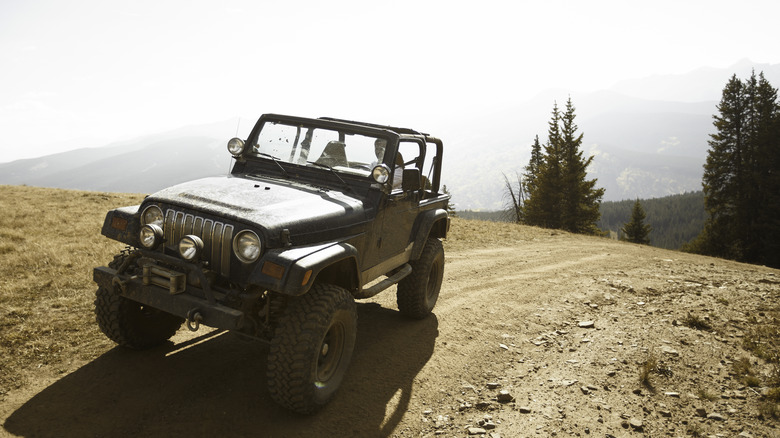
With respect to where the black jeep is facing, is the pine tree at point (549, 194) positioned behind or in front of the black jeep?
behind

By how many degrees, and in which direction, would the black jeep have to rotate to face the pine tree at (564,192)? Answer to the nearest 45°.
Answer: approximately 180°

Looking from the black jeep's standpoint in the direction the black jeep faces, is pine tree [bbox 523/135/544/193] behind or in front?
behind

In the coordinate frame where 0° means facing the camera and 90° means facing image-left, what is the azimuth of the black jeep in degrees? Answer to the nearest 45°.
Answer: approximately 45°

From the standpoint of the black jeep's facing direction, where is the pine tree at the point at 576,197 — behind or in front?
behind

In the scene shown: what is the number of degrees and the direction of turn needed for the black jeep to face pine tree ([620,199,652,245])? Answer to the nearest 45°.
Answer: approximately 180°
